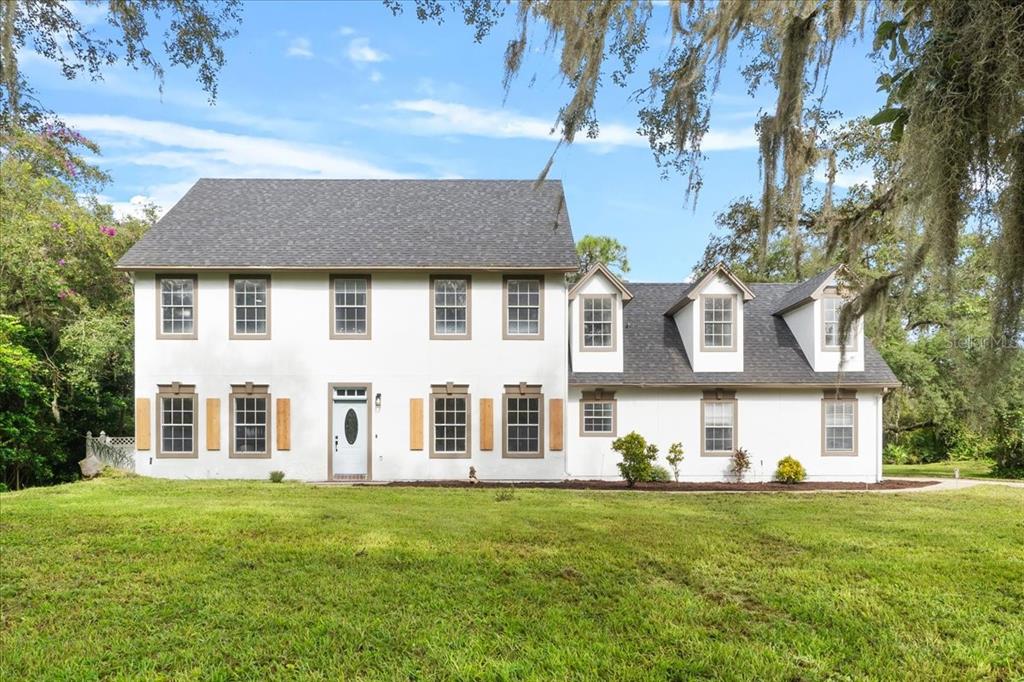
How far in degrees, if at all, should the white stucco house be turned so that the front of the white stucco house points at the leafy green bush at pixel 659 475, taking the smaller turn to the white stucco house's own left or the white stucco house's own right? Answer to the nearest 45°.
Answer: approximately 90° to the white stucco house's own left

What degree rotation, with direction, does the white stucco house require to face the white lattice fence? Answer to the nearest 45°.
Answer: approximately 90° to its right

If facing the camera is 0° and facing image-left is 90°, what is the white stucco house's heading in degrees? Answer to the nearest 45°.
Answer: approximately 0°
